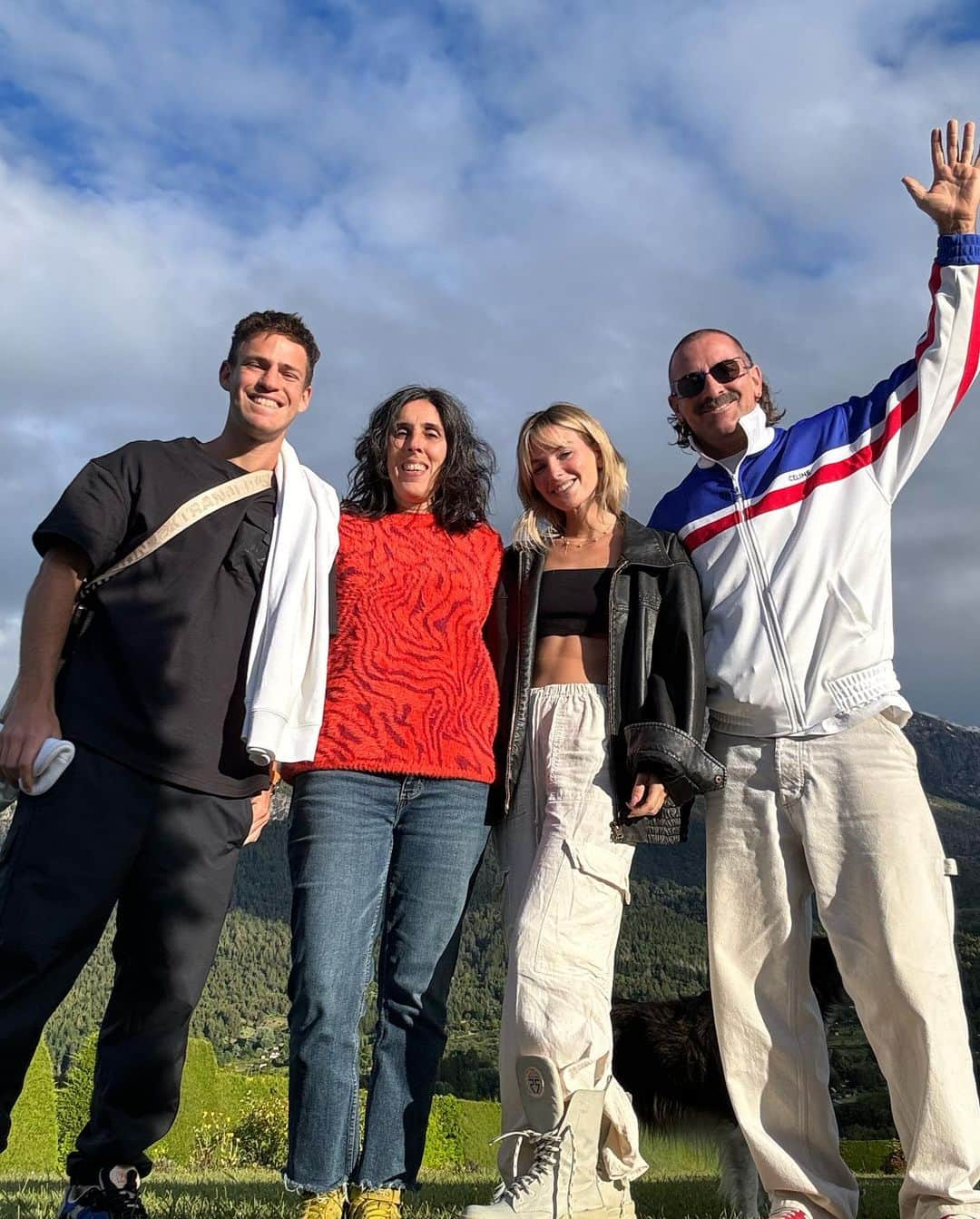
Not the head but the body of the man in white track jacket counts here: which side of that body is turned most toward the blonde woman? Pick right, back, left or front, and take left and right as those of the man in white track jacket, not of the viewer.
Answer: right

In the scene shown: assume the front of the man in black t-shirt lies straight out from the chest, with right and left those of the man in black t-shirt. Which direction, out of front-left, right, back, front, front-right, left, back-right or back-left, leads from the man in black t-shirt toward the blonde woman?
left

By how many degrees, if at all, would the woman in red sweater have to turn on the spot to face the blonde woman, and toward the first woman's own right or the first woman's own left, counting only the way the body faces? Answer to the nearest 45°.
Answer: approximately 90° to the first woman's own left

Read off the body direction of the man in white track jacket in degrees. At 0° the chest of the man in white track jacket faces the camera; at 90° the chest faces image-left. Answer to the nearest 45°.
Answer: approximately 0°

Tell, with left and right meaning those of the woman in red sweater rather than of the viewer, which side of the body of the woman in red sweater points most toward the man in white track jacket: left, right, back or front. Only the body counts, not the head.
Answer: left

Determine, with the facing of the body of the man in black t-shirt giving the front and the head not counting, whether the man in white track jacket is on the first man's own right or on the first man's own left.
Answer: on the first man's own left

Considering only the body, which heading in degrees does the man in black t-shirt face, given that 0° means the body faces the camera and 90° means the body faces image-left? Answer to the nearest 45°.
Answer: approximately 0°
